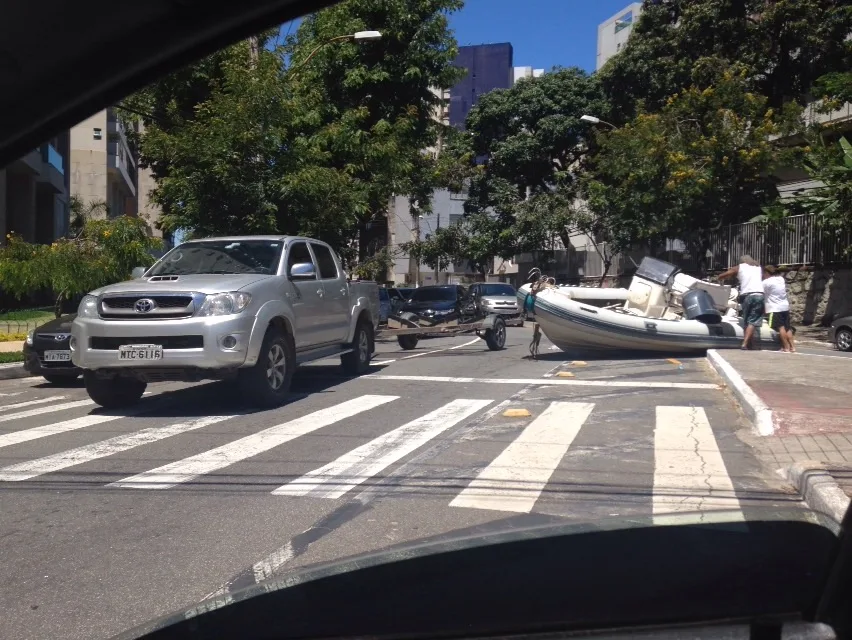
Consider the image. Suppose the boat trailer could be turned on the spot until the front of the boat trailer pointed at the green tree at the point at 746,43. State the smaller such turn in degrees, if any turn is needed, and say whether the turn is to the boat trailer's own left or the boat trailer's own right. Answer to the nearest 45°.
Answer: approximately 180°

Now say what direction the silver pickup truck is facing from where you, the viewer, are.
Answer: facing the viewer and to the left of the viewer

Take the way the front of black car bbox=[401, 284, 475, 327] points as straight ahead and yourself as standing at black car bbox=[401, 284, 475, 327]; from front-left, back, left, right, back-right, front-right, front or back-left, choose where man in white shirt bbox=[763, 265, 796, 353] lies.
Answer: left

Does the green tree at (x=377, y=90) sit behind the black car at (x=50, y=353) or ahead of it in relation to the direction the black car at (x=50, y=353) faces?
behind

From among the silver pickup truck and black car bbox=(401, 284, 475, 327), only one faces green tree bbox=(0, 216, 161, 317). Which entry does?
the black car

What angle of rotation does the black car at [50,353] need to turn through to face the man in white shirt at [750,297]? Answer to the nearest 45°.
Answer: approximately 135° to its left

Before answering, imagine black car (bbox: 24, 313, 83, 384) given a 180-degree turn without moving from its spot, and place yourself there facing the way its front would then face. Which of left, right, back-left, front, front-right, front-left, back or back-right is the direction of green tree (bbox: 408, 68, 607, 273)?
front

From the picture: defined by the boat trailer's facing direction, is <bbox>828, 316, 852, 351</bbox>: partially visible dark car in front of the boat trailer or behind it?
behind

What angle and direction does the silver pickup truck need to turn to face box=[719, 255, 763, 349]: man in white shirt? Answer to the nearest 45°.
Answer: approximately 180°

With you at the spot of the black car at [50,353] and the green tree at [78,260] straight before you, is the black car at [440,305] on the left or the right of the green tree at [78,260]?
right

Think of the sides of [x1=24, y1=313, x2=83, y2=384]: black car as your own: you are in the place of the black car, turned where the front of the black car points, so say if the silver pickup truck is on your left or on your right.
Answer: on your left

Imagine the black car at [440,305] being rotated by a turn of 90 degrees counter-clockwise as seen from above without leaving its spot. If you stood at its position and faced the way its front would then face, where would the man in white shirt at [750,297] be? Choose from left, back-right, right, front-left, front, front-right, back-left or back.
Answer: front

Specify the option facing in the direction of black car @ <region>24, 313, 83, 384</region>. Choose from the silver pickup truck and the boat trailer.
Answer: the boat trailer

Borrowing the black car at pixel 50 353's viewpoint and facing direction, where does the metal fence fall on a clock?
The metal fence is roughly at 7 o'clock from the black car.

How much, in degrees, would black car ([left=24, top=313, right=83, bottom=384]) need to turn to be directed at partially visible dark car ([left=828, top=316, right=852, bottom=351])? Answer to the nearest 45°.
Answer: approximately 135° to its left

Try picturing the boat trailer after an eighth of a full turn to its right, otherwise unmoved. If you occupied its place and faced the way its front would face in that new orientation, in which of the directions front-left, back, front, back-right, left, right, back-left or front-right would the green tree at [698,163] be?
back-right
